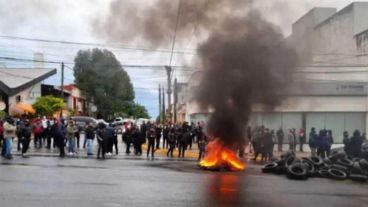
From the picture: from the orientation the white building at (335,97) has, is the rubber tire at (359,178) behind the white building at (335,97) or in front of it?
in front

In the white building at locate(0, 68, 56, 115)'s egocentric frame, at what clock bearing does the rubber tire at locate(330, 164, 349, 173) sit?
The rubber tire is roughly at 1 o'clock from the white building.

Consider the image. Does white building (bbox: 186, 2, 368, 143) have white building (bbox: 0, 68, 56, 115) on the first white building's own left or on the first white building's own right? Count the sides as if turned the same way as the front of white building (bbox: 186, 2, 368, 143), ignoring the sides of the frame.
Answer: on the first white building's own right

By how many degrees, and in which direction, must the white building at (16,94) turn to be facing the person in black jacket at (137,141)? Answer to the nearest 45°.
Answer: approximately 45° to its right

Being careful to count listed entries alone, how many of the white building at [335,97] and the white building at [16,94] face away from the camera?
0

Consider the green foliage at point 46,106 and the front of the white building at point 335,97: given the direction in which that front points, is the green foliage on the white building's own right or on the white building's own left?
on the white building's own right

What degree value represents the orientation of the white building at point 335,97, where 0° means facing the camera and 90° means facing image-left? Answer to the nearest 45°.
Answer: approximately 45°

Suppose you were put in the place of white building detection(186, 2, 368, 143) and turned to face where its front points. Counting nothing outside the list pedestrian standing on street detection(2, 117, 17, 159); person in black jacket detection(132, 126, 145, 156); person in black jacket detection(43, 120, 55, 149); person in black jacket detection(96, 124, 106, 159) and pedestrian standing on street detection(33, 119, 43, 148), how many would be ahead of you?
5

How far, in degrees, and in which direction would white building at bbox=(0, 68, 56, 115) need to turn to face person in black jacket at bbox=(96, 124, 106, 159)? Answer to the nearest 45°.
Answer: approximately 45° to its right
